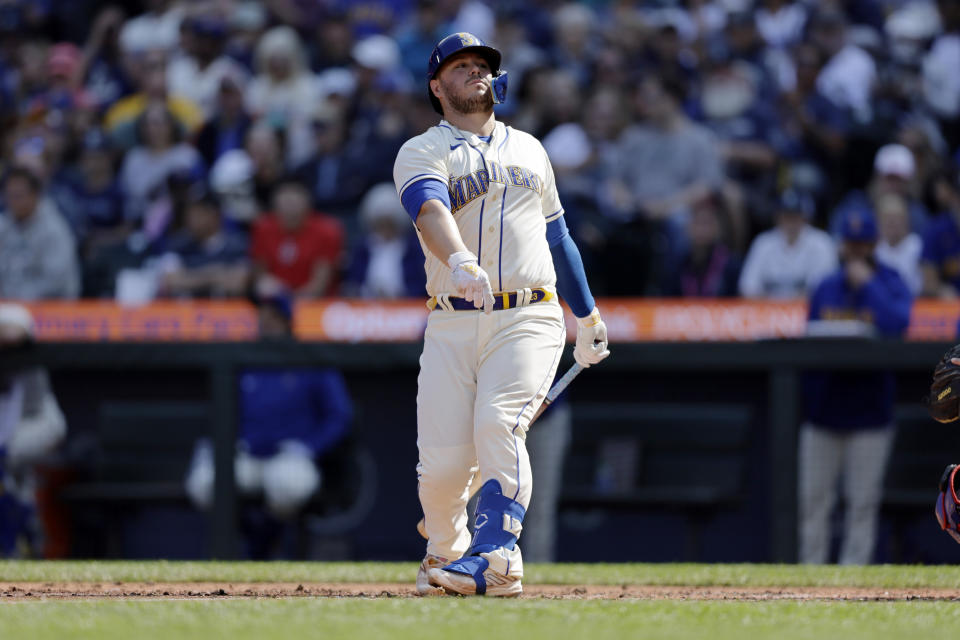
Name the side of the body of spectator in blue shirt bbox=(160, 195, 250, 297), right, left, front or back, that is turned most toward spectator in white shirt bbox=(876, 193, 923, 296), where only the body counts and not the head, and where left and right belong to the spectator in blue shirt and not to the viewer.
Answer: left

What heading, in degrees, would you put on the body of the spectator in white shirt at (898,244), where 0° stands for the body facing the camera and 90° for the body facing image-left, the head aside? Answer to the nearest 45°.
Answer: approximately 0°

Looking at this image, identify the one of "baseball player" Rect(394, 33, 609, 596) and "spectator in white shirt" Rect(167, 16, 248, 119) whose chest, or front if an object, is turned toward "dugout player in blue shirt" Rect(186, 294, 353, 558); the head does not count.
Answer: the spectator in white shirt

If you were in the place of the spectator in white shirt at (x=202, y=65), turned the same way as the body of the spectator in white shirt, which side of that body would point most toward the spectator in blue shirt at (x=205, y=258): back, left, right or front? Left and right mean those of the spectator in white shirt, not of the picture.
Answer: front

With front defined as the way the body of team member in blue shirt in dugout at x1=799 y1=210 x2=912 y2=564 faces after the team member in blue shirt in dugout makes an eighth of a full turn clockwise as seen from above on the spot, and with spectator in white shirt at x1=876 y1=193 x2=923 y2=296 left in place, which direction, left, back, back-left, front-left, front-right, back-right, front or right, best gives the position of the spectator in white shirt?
back-right

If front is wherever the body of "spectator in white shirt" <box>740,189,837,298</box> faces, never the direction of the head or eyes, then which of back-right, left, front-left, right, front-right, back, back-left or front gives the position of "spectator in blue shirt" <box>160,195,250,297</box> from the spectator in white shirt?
right

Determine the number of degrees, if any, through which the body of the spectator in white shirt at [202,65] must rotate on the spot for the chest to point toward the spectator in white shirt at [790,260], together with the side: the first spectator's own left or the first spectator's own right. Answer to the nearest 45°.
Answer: approximately 45° to the first spectator's own left
